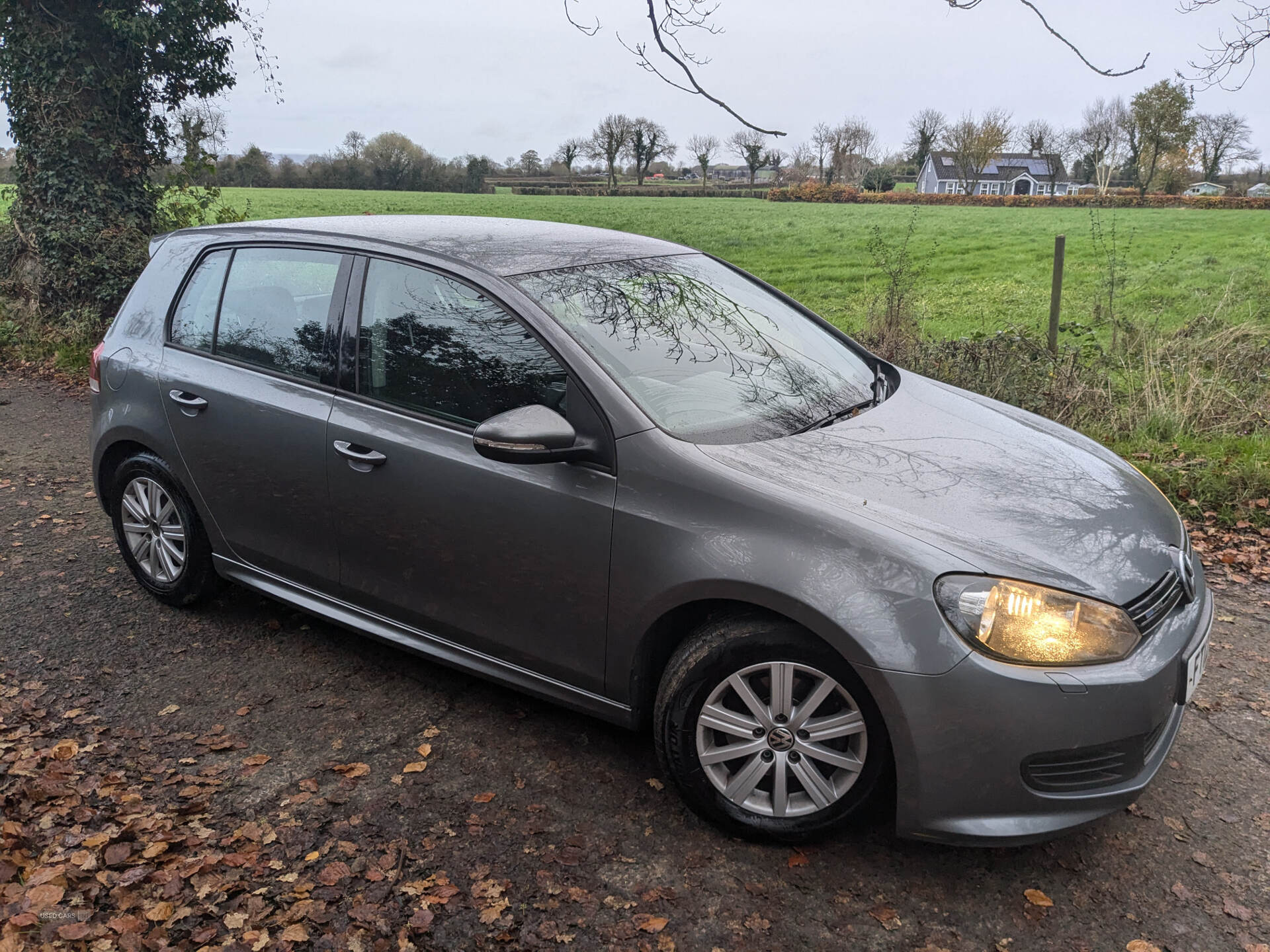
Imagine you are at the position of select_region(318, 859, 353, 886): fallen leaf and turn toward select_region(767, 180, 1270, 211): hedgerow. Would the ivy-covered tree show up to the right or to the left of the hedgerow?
left

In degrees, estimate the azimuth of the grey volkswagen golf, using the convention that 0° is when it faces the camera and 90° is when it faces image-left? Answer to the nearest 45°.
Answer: approximately 315°

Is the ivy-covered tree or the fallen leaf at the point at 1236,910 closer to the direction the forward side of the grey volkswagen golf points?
the fallen leaf

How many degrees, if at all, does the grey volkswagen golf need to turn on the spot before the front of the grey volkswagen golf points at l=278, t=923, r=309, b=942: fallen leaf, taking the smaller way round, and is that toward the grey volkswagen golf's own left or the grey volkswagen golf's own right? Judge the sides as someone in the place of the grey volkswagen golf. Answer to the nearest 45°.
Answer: approximately 90° to the grey volkswagen golf's own right

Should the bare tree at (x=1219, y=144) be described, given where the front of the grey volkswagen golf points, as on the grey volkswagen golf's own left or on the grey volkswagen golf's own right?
on the grey volkswagen golf's own left

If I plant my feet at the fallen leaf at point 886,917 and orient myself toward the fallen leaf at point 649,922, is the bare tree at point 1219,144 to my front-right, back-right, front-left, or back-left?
back-right

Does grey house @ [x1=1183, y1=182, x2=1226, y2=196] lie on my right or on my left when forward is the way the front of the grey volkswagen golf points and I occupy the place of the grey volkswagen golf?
on my left

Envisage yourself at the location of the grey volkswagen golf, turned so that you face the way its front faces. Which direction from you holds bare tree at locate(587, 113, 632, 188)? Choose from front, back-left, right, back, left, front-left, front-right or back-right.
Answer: back-left

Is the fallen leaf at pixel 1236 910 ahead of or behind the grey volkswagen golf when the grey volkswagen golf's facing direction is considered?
ahead

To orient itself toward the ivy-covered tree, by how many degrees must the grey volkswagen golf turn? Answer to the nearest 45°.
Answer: approximately 180°

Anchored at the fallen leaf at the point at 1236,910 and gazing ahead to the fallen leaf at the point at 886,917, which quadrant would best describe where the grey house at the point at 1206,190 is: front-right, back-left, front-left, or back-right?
back-right
